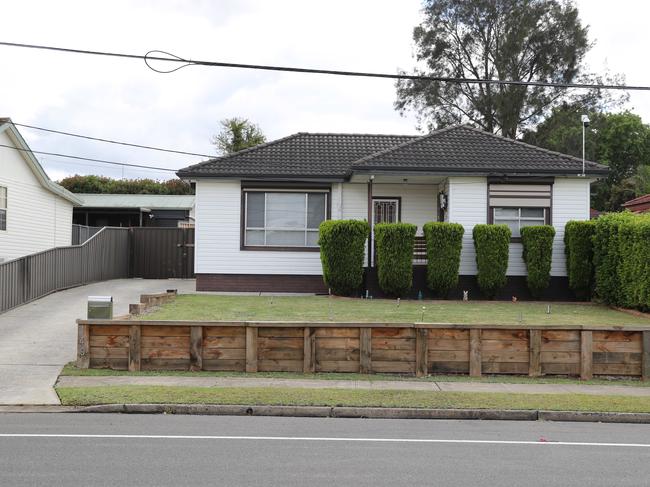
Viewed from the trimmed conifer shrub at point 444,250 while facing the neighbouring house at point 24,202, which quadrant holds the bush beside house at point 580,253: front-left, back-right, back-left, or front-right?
back-right

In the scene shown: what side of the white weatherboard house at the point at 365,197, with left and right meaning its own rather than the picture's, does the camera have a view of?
front

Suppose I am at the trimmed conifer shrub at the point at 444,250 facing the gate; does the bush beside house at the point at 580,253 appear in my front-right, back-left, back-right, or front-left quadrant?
back-right

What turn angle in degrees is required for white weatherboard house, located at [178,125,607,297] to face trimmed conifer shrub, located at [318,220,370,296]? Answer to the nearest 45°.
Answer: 0° — it already faces it

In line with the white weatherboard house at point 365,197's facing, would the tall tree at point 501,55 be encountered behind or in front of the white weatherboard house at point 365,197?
behind

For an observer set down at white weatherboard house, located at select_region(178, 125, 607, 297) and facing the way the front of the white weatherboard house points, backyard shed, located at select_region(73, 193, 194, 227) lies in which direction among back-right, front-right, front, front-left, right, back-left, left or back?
back-right

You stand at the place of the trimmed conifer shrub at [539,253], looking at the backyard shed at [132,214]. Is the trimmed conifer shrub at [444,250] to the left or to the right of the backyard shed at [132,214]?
left

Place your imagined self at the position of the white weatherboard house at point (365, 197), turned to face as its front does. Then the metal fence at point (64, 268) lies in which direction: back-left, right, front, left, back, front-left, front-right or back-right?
right

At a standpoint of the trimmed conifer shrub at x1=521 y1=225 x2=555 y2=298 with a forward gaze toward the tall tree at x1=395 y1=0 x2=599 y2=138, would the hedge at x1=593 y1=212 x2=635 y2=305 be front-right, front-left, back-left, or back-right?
back-right

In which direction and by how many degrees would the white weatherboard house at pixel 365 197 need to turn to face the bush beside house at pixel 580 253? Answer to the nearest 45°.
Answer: approximately 90° to its left
